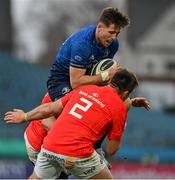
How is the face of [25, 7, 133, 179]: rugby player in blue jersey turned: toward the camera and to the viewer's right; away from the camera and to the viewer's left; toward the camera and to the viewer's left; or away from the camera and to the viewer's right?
toward the camera and to the viewer's right

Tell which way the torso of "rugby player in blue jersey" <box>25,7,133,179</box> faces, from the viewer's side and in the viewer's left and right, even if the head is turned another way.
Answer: facing the viewer and to the right of the viewer

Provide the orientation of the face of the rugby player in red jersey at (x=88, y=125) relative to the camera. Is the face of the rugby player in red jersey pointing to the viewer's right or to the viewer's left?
to the viewer's right
